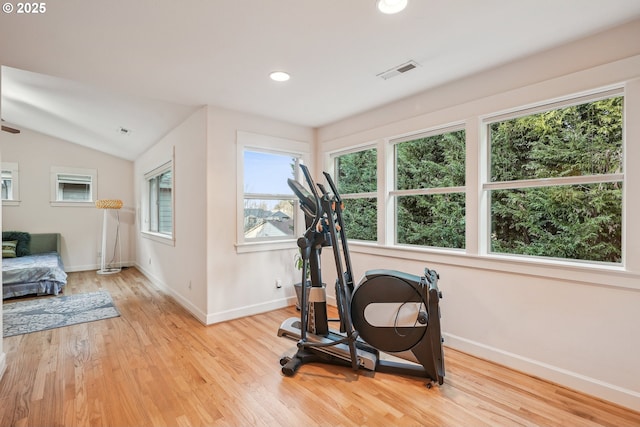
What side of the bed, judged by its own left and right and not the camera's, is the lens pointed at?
front

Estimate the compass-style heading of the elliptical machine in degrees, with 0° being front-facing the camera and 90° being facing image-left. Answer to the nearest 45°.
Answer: approximately 90°

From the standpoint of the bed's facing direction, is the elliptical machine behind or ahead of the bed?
ahead

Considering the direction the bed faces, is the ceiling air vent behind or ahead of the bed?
ahead

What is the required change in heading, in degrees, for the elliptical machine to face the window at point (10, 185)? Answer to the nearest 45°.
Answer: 0° — it already faces it

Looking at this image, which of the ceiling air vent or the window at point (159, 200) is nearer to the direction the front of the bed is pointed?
the ceiling air vent

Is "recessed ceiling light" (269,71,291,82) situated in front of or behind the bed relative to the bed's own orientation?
in front

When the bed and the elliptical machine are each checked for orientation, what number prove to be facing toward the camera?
1

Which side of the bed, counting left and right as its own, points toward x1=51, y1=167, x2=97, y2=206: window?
back
